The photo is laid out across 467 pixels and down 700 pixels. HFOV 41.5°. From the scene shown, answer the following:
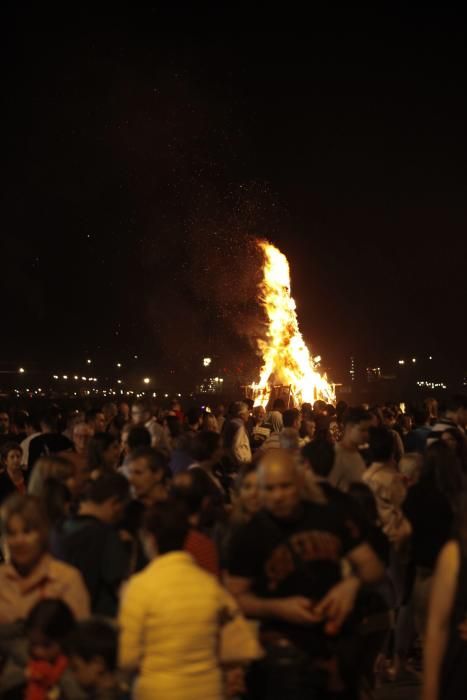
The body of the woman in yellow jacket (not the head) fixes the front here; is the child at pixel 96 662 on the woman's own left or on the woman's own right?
on the woman's own left

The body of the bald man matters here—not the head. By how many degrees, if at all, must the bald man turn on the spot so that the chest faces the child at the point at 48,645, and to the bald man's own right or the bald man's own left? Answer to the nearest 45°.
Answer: approximately 90° to the bald man's own right

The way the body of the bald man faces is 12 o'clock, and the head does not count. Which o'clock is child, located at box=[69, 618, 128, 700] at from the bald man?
The child is roughly at 2 o'clock from the bald man.

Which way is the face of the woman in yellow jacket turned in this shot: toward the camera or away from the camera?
away from the camera

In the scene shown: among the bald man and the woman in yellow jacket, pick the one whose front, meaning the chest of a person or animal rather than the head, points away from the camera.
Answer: the woman in yellow jacket

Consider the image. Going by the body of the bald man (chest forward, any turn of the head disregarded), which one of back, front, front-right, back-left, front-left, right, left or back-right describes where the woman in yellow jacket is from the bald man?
front-right

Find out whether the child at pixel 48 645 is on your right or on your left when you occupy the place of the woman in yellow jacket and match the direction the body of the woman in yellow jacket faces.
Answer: on your left

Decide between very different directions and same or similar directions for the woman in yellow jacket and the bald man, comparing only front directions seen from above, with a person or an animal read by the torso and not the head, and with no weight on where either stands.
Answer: very different directions

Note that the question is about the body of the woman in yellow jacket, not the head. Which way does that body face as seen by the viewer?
away from the camera

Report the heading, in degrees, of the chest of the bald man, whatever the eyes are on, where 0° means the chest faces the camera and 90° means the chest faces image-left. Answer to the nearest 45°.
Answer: approximately 0°

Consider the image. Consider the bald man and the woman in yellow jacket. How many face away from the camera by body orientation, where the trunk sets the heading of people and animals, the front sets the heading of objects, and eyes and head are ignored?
1
